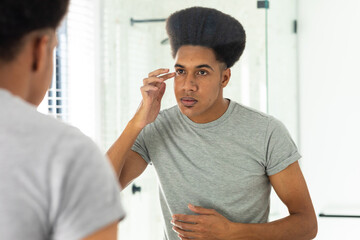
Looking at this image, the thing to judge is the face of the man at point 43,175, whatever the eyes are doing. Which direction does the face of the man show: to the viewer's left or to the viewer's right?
to the viewer's right

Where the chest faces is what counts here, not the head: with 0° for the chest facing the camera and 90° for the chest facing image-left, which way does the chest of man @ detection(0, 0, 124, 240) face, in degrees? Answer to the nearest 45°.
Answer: approximately 225°
